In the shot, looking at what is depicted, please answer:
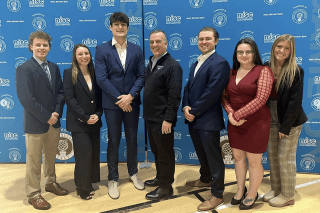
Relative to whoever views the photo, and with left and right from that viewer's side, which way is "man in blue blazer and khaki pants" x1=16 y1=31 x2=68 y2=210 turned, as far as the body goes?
facing the viewer and to the right of the viewer

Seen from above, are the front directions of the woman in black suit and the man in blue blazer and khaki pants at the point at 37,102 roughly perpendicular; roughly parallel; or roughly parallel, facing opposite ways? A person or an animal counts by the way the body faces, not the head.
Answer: roughly parallel

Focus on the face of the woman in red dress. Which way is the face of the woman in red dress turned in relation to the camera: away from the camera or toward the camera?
toward the camera

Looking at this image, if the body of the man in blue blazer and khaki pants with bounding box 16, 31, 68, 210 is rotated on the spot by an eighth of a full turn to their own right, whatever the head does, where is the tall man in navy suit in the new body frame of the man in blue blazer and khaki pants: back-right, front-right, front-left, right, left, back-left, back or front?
left

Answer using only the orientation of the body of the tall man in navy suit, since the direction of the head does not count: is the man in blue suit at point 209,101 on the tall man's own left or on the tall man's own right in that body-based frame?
on the tall man's own left

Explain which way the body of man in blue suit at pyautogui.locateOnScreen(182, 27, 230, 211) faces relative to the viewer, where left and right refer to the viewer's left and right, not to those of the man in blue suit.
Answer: facing the viewer and to the left of the viewer

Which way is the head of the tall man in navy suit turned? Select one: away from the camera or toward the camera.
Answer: toward the camera

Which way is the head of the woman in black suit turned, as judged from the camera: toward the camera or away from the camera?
toward the camera

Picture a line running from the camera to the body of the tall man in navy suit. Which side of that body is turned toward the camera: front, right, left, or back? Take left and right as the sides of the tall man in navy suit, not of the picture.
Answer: front

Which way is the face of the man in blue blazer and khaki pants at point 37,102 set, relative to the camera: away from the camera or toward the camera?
toward the camera

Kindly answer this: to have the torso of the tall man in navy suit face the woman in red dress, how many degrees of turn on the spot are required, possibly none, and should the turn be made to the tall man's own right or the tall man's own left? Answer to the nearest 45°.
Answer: approximately 45° to the tall man's own left
